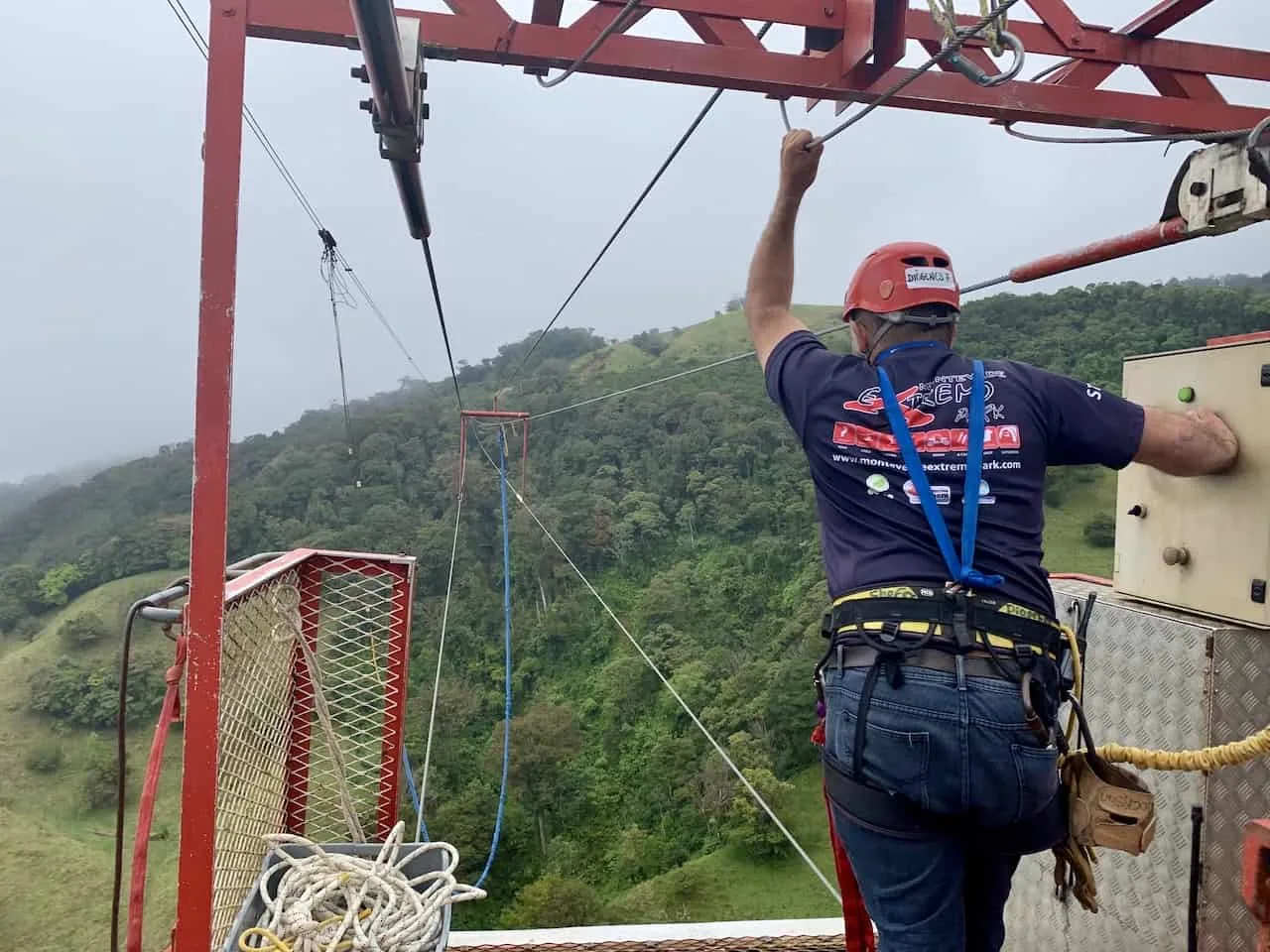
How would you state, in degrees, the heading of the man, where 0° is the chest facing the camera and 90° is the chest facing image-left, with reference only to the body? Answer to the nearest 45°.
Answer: approximately 180°

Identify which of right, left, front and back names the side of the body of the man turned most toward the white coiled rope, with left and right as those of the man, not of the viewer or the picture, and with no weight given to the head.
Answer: left

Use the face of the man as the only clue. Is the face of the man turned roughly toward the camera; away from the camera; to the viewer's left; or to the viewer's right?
away from the camera

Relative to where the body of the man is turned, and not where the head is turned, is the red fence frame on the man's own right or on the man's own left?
on the man's own left
